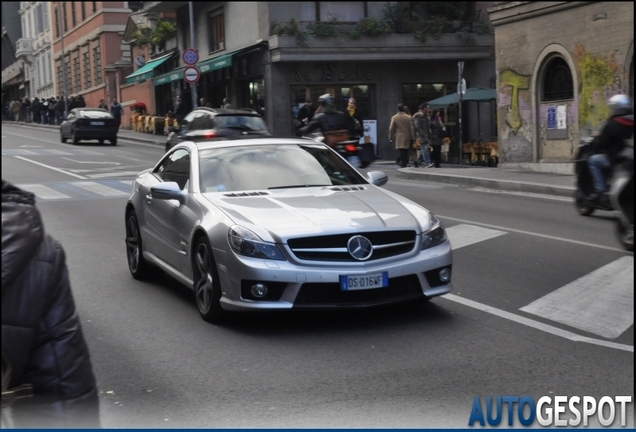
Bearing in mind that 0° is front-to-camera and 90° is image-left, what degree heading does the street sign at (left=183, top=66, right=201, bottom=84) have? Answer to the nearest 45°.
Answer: approximately 0°

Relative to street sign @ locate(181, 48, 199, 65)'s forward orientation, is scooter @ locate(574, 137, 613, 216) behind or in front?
in front

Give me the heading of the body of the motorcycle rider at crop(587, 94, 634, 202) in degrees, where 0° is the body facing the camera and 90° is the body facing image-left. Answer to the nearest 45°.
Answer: approximately 90°

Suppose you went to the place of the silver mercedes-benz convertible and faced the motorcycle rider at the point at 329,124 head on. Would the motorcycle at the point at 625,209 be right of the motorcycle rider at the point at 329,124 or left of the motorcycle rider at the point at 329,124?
right

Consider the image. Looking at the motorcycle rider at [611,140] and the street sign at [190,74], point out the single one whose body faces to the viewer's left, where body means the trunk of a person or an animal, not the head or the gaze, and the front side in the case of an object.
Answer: the motorcycle rider

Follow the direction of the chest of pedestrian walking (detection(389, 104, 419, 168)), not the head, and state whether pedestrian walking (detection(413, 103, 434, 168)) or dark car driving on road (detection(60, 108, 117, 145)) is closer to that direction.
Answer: the dark car driving on road

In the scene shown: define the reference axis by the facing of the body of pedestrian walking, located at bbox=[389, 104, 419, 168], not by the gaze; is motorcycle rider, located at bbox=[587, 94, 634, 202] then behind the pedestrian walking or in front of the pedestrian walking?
behind
